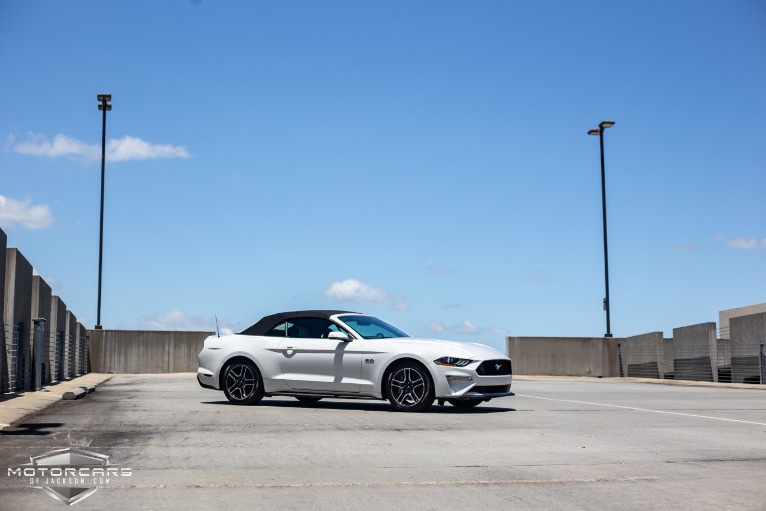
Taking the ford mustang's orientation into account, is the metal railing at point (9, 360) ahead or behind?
behind

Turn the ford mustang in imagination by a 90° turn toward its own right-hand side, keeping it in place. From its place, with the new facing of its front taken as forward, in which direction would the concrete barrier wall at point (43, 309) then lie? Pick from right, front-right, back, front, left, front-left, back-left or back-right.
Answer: right

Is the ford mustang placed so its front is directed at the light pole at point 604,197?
no

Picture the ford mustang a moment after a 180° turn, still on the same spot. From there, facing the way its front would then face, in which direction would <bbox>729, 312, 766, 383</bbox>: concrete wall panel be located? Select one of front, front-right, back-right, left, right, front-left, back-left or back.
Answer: right

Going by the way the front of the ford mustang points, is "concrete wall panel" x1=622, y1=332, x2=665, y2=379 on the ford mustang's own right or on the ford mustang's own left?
on the ford mustang's own left

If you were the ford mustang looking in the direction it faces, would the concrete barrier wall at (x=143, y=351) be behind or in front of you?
behind

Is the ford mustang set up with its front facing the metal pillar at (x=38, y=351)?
no

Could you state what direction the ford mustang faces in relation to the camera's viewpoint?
facing the viewer and to the right of the viewer

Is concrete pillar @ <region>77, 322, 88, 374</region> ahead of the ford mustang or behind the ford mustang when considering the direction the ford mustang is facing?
behind

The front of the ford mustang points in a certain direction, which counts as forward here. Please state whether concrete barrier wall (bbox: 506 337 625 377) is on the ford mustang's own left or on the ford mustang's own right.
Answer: on the ford mustang's own left

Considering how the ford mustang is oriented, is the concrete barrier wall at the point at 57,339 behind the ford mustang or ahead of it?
behind

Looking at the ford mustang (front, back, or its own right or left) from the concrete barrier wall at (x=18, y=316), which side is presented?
back

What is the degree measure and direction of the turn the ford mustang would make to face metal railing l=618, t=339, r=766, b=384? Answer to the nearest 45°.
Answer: approximately 90° to its left
